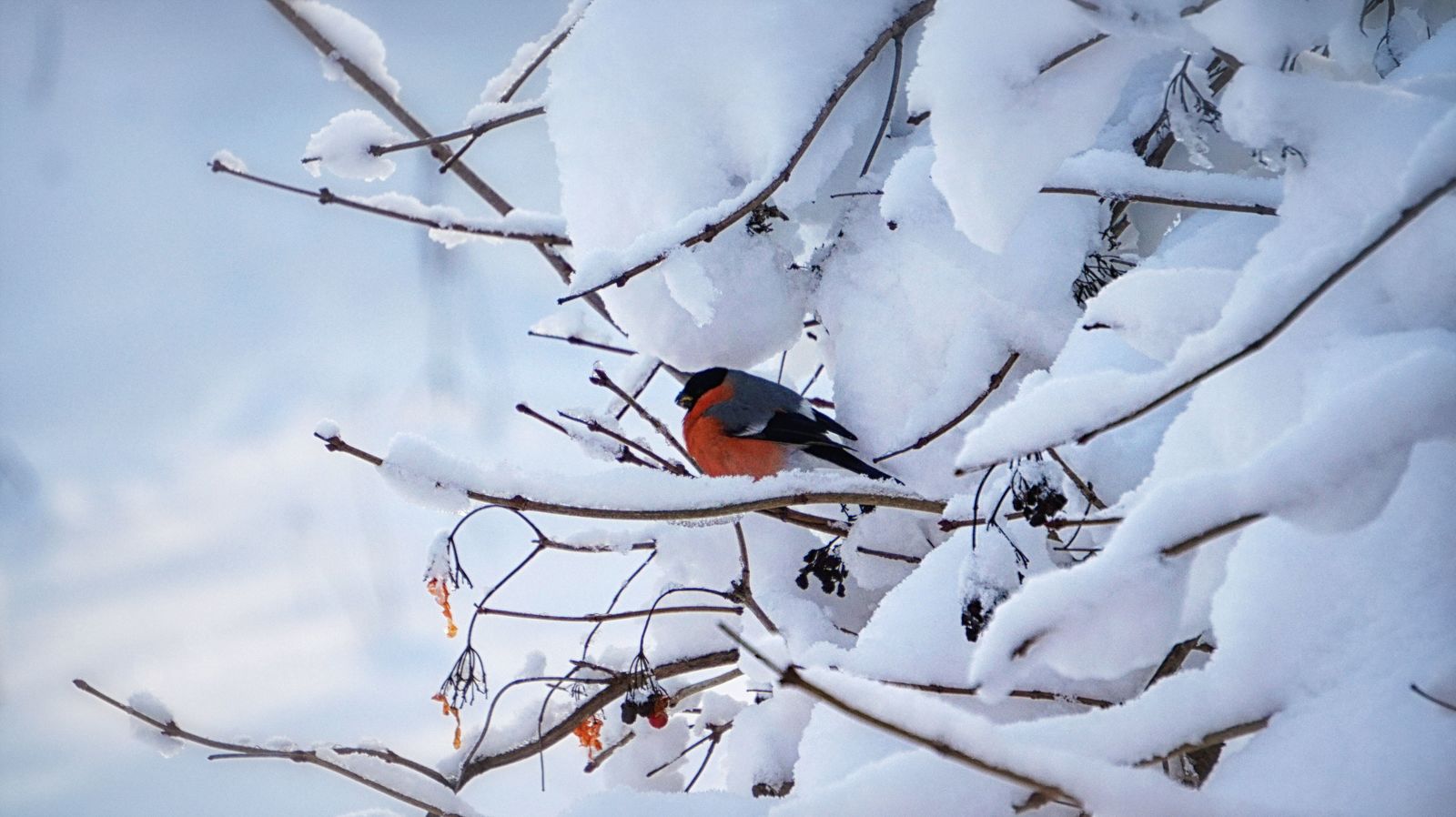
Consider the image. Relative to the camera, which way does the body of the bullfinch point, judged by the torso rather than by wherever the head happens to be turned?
to the viewer's left
